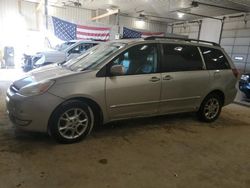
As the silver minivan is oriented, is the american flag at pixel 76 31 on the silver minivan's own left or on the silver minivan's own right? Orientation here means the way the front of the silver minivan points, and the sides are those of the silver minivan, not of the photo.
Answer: on the silver minivan's own right

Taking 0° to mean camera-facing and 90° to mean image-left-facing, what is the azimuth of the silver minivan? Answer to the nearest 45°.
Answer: approximately 45°

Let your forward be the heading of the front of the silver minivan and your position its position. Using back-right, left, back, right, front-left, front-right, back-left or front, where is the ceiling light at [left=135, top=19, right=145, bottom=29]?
back-right
